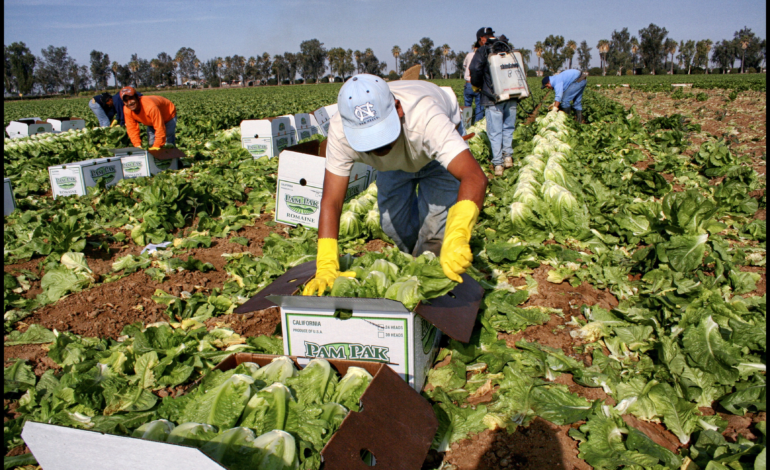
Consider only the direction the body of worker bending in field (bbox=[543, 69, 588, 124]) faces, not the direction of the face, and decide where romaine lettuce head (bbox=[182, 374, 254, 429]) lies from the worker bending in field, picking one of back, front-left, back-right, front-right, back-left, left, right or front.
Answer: left

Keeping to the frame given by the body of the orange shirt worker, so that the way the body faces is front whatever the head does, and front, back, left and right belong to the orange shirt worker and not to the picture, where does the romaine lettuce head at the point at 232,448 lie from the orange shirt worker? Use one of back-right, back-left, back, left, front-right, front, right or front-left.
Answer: front-left

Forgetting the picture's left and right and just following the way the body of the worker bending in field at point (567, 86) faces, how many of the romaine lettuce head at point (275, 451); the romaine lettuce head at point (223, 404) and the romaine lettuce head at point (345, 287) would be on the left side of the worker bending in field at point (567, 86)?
3

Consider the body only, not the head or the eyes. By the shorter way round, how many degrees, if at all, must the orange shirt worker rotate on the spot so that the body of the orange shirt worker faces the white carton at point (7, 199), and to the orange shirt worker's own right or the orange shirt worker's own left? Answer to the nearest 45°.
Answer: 0° — they already face it

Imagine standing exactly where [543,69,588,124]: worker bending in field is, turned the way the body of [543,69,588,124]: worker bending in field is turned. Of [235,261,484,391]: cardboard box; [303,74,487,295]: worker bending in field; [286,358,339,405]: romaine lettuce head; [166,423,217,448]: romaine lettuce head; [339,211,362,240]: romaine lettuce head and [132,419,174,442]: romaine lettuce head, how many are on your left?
6

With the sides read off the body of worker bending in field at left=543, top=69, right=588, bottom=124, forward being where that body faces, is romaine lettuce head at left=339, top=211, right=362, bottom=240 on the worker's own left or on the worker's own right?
on the worker's own left

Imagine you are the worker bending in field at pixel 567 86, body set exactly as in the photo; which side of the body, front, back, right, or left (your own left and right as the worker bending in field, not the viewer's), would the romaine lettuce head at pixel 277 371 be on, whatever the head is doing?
left

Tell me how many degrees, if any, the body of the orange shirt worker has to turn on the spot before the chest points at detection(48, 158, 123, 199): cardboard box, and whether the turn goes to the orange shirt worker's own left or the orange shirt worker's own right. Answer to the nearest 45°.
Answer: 0° — they already face it

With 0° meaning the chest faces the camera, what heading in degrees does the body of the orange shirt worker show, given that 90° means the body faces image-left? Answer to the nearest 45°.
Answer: approximately 45°

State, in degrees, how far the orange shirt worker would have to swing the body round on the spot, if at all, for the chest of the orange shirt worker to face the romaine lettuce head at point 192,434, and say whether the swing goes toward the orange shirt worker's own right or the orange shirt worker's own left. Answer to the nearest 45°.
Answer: approximately 45° to the orange shirt worker's own left

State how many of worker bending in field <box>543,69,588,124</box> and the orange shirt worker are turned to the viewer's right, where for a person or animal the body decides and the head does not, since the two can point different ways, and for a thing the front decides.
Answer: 0

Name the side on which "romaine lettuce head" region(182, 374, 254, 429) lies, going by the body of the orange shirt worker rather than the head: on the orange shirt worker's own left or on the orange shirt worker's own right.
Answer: on the orange shirt worker's own left

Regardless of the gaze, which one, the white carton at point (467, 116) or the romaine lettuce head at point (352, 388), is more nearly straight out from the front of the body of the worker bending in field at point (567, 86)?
the white carton

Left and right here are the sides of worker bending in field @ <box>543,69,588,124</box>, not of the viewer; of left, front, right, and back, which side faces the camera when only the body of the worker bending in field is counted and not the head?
left

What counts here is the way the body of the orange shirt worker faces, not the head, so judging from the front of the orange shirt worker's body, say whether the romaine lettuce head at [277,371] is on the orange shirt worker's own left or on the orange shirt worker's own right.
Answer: on the orange shirt worker's own left

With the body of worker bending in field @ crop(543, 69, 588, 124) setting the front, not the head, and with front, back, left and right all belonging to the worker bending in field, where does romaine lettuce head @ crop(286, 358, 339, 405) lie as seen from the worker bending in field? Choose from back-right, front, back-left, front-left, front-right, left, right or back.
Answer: left
